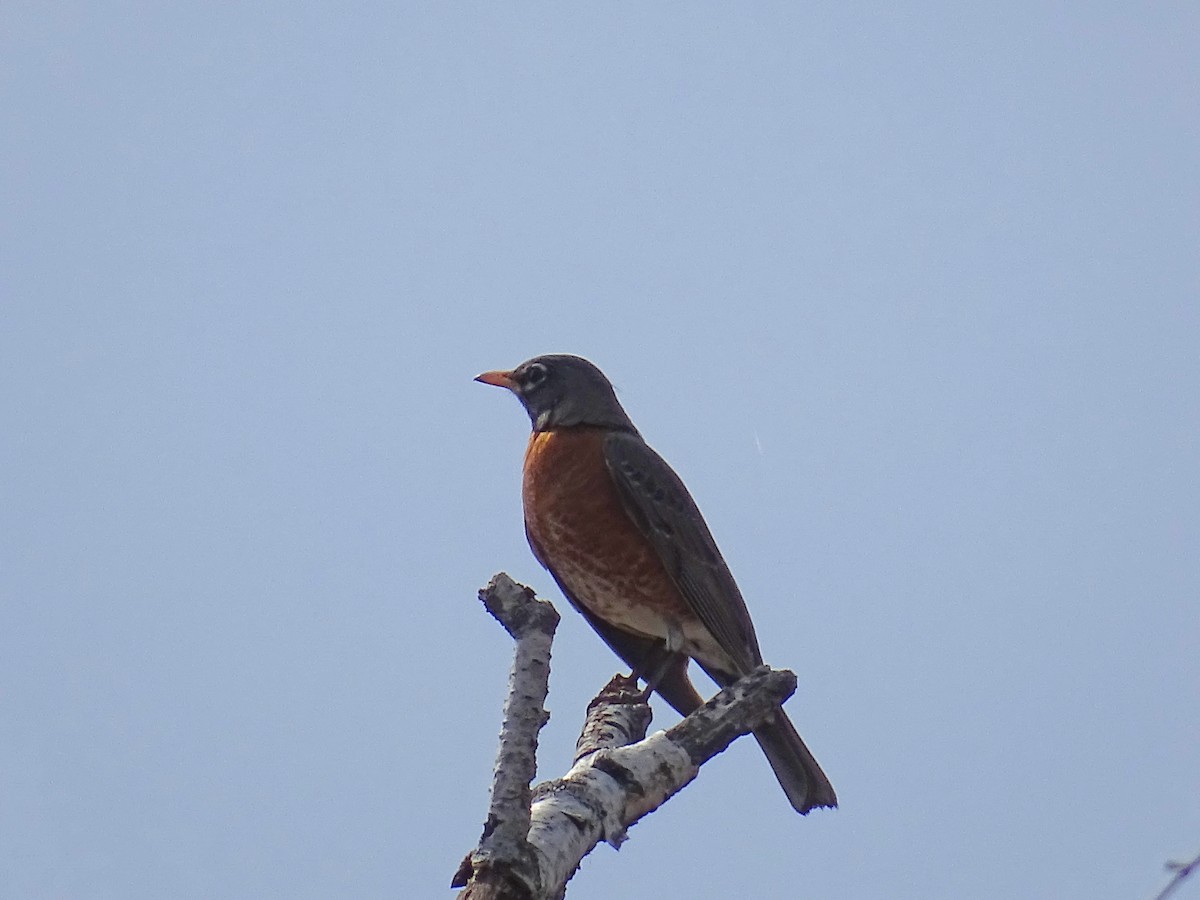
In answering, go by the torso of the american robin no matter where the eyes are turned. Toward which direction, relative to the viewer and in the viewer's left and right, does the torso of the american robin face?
facing to the left of the viewer
